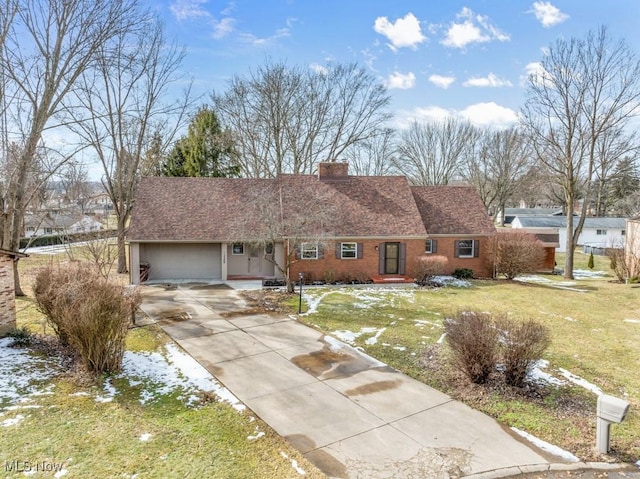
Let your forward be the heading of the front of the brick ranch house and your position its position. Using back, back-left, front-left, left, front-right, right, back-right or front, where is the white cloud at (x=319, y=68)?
back

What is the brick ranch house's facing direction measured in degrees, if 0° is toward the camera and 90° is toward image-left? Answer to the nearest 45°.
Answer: approximately 0°

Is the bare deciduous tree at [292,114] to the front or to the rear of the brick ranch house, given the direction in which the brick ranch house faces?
to the rear

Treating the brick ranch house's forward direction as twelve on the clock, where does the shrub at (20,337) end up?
The shrub is roughly at 1 o'clock from the brick ranch house.

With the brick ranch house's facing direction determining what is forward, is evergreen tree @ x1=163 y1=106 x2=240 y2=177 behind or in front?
behind

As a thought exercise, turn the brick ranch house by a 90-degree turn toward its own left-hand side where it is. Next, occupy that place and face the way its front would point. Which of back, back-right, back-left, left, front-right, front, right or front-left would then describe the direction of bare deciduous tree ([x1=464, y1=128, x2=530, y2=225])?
front-left

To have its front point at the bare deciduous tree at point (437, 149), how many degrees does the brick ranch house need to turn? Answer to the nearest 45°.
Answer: approximately 135° to its left

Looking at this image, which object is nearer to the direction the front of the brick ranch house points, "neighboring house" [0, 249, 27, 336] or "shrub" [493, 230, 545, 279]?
the neighboring house

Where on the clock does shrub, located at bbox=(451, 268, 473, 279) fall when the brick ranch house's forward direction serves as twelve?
The shrub is roughly at 9 o'clock from the brick ranch house.

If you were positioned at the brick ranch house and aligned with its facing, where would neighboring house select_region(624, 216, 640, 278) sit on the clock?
The neighboring house is roughly at 9 o'clock from the brick ranch house.
